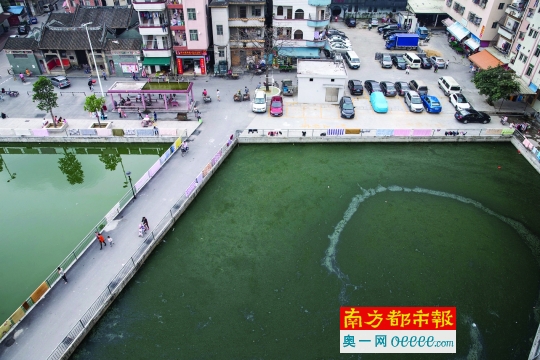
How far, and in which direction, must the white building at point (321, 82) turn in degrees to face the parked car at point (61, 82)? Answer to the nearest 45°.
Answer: approximately 90° to its right

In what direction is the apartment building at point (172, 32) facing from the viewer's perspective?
toward the camera

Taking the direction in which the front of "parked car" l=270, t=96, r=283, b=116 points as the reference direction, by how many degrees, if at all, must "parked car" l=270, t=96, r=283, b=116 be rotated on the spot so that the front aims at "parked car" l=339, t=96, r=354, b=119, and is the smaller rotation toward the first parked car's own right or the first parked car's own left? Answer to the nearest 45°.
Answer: approximately 90° to the first parked car's own left

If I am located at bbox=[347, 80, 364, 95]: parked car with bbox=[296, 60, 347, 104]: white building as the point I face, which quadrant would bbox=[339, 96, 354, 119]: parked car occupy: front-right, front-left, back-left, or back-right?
front-left

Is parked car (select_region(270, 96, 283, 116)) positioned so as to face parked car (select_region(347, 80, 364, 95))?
no

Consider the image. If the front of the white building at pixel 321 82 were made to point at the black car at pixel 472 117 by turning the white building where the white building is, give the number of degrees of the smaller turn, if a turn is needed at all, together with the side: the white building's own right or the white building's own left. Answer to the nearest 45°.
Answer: approximately 90° to the white building's own left

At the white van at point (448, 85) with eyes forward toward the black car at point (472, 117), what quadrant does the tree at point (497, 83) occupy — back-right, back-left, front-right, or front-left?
front-left

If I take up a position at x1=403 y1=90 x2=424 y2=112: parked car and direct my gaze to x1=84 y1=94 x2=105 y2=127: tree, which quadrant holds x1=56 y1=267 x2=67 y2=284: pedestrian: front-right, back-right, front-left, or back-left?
front-left

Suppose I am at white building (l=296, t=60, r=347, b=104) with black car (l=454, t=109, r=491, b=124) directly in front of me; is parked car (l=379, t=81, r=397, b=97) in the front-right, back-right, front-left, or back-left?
front-left

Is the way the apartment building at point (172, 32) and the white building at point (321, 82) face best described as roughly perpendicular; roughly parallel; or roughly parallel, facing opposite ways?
roughly parallel

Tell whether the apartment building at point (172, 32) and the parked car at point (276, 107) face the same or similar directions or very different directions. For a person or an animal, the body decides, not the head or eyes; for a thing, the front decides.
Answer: same or similar directions

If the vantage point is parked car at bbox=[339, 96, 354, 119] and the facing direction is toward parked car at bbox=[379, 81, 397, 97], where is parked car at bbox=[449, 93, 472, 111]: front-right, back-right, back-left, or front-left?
front-right

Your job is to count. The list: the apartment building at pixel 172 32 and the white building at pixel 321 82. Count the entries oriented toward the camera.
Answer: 2

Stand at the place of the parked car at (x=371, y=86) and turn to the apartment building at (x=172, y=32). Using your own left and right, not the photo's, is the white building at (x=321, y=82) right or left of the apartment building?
left

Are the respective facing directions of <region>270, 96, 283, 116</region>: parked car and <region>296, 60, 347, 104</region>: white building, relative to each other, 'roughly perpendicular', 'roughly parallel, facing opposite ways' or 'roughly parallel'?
roughly parallel

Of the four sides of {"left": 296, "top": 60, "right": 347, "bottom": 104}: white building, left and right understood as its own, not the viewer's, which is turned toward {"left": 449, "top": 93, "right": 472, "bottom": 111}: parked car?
left

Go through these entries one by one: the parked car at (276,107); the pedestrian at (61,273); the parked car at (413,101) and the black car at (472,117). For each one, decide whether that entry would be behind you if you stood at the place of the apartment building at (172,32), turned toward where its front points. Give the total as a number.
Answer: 0

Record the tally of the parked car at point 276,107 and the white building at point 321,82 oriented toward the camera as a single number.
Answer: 2

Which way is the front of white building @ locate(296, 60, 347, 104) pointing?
toward the camera
